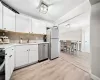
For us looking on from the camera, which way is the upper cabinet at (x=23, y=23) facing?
facing the viewer and to the right of the viewer

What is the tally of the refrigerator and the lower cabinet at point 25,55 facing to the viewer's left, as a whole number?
0

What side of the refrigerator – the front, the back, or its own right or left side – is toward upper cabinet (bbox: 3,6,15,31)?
right

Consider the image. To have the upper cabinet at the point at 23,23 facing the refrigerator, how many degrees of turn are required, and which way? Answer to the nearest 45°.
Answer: approximately 45° to its left

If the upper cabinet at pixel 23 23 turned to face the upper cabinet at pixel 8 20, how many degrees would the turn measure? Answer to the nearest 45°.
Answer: approximately 90° to its right

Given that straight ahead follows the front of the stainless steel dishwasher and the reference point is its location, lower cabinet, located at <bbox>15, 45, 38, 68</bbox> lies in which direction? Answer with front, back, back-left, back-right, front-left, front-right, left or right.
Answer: right

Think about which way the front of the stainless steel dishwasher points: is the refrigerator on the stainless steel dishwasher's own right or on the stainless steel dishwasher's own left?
on the stainless steel dishwasher's own left

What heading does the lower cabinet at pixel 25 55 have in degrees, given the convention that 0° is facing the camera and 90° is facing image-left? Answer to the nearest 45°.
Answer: approximately 315°
